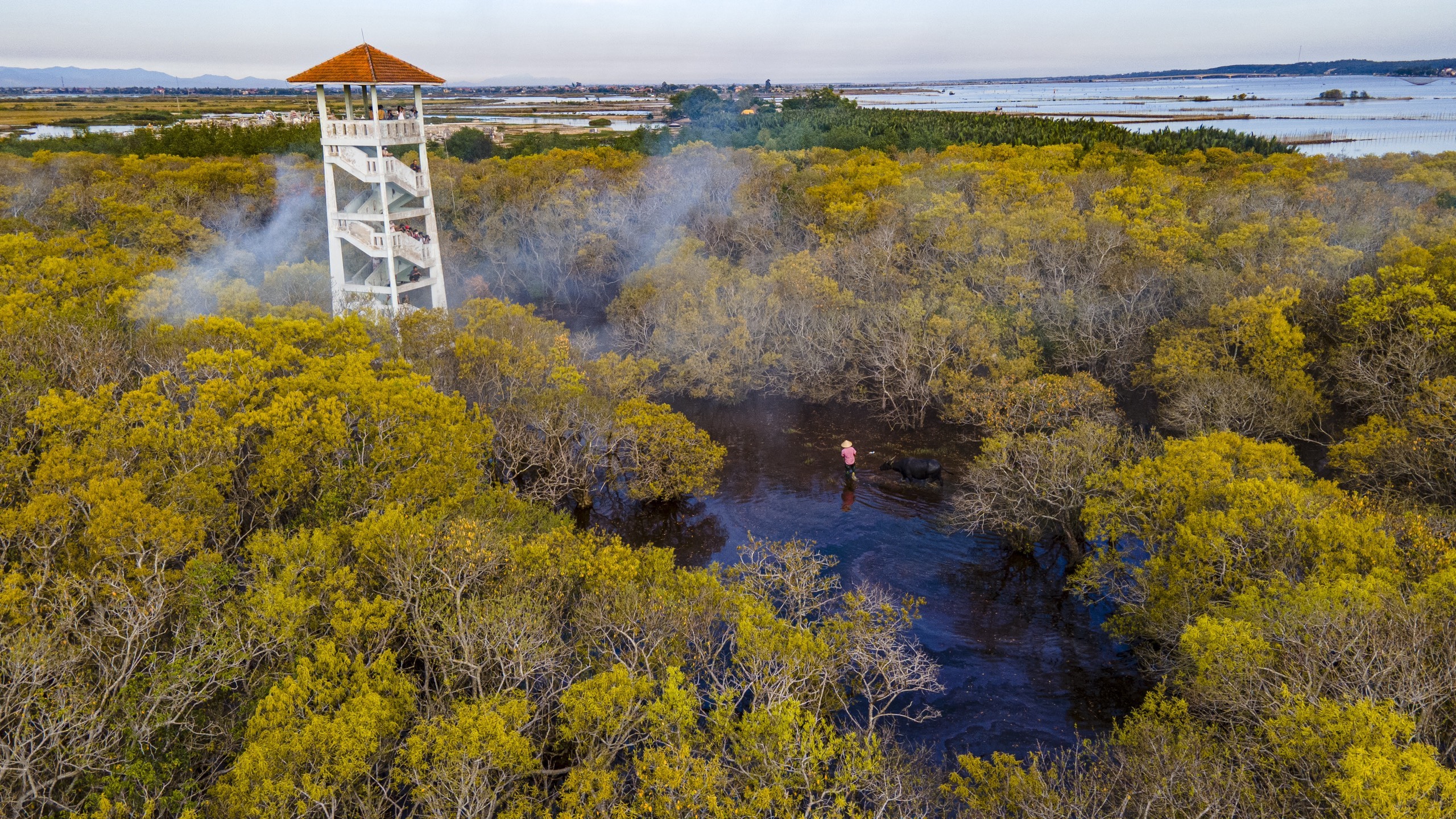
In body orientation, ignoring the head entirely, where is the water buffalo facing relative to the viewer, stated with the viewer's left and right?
facing to the left of the viewer

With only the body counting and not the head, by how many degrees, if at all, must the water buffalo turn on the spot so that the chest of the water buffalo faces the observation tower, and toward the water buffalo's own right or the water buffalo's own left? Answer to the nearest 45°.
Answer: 0° — it already faces it
